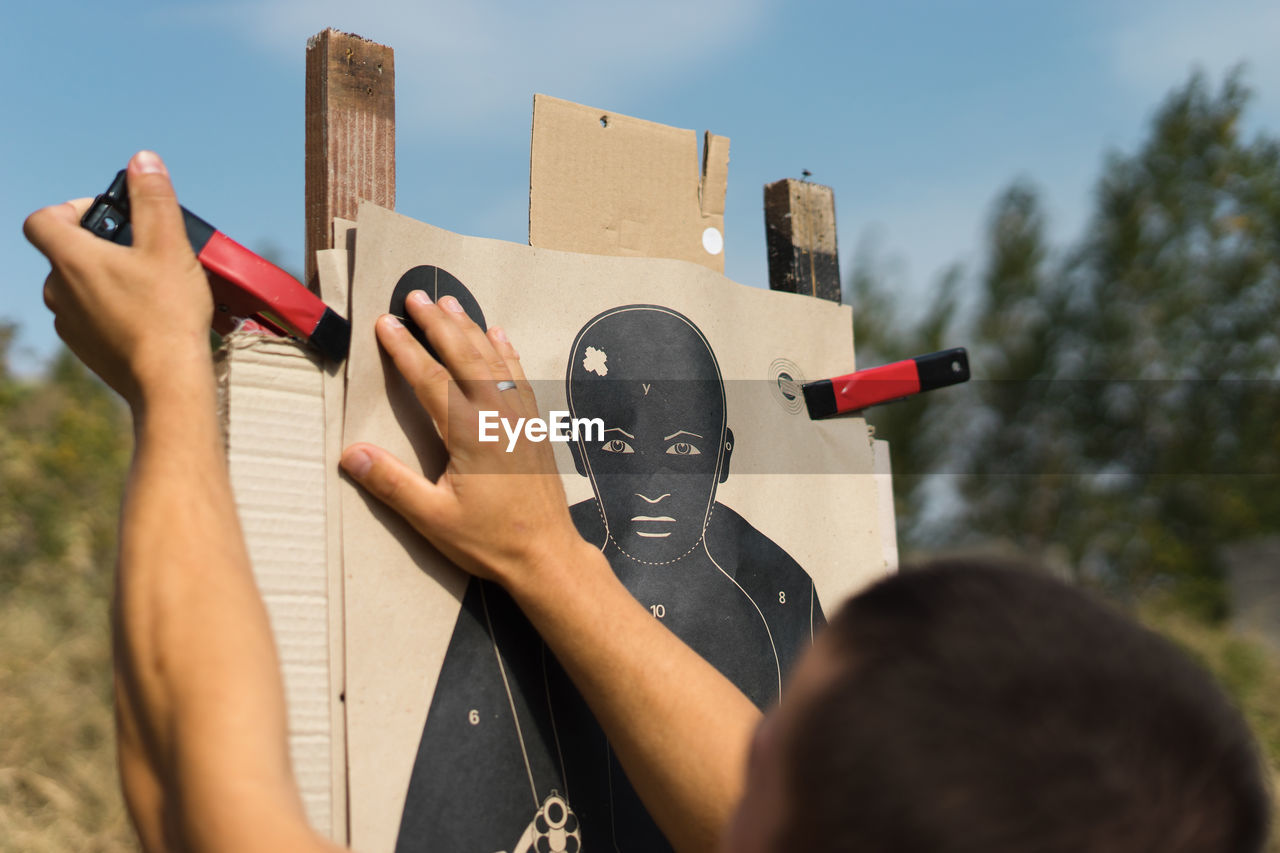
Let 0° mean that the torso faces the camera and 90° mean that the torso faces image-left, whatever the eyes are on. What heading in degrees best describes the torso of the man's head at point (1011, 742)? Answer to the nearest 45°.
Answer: approximately 135°
